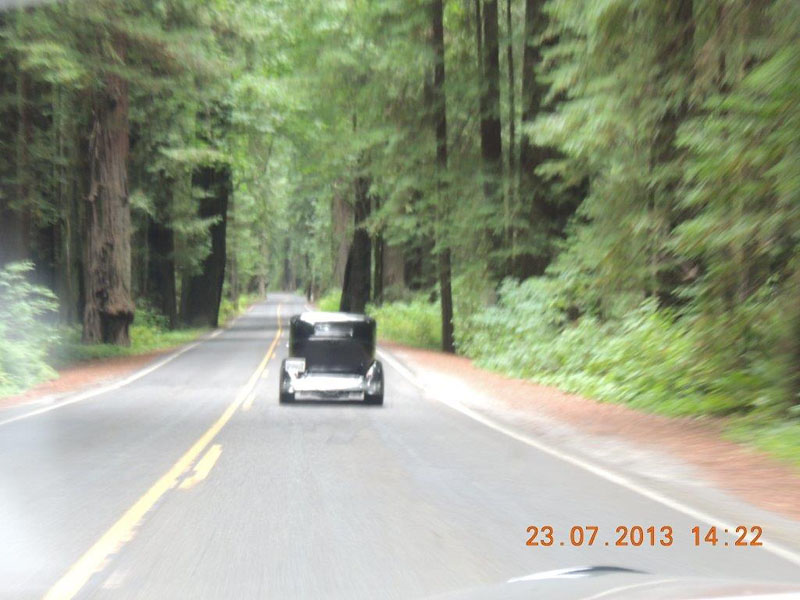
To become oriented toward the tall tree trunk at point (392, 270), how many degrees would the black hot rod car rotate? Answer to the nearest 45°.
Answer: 0° — it already faces it

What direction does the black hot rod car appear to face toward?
away from the camera

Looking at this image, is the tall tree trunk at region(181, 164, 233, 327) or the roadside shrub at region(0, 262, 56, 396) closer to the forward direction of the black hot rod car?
the tall tree trunk

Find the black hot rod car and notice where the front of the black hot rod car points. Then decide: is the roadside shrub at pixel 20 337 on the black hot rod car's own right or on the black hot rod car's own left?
on the black hot rod car's own left

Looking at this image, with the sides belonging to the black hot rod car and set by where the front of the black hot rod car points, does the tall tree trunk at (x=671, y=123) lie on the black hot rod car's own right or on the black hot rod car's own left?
on the black hot rod car's own right

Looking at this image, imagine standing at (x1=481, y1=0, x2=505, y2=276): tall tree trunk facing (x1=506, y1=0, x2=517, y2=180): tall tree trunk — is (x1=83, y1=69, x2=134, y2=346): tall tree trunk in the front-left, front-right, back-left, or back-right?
back-left

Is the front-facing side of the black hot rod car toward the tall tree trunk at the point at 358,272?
yes

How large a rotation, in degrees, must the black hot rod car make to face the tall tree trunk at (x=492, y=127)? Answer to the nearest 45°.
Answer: approximately 45° to its right
